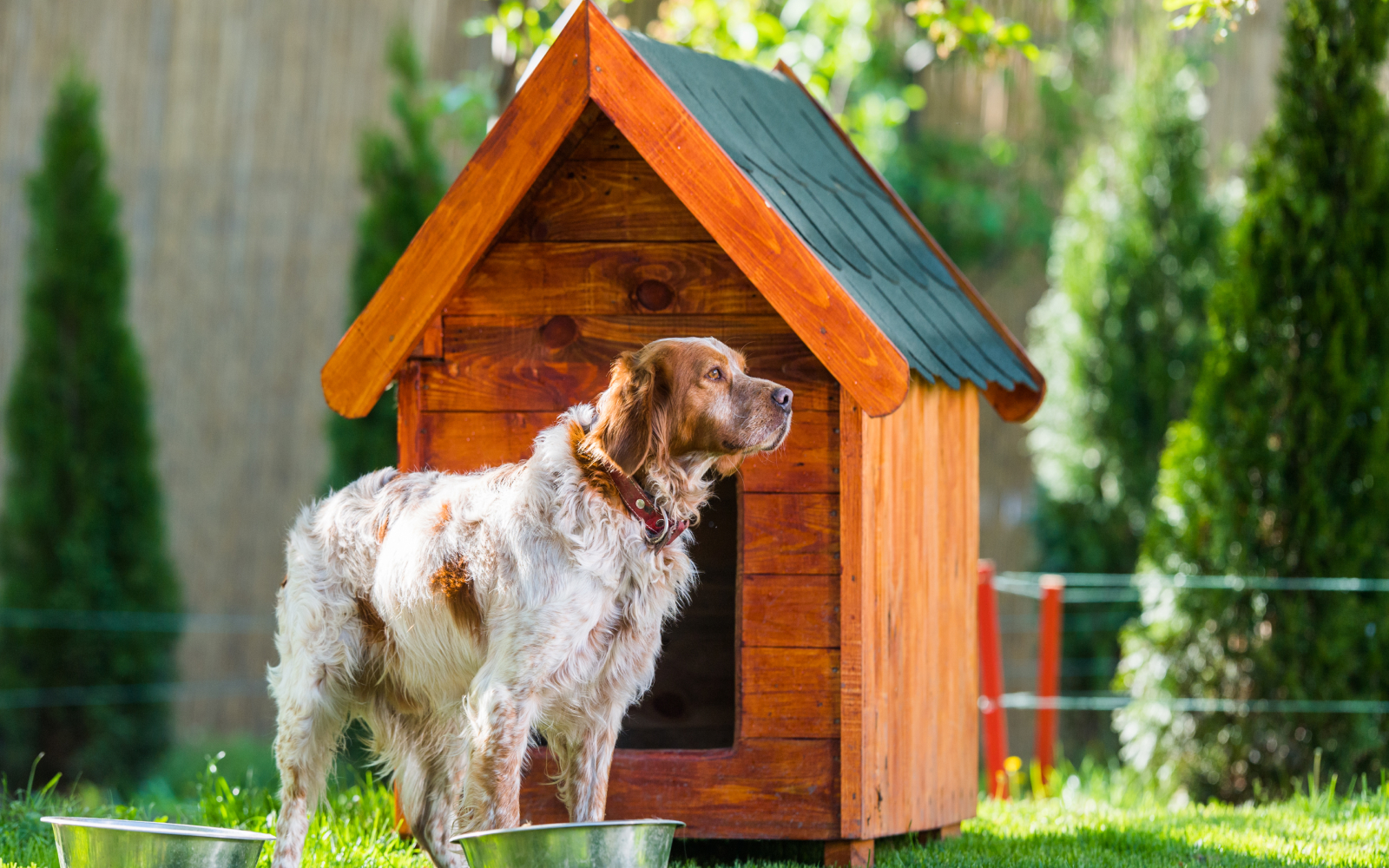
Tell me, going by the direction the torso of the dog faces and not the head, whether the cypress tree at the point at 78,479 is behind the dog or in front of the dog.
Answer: behind

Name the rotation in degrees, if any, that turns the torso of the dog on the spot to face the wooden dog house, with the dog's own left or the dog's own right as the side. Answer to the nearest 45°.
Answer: approximately 90° to the dog's own left

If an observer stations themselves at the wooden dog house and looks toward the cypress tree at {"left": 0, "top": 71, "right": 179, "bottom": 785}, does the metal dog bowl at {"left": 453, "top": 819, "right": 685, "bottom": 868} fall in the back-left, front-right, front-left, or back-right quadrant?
back-left
